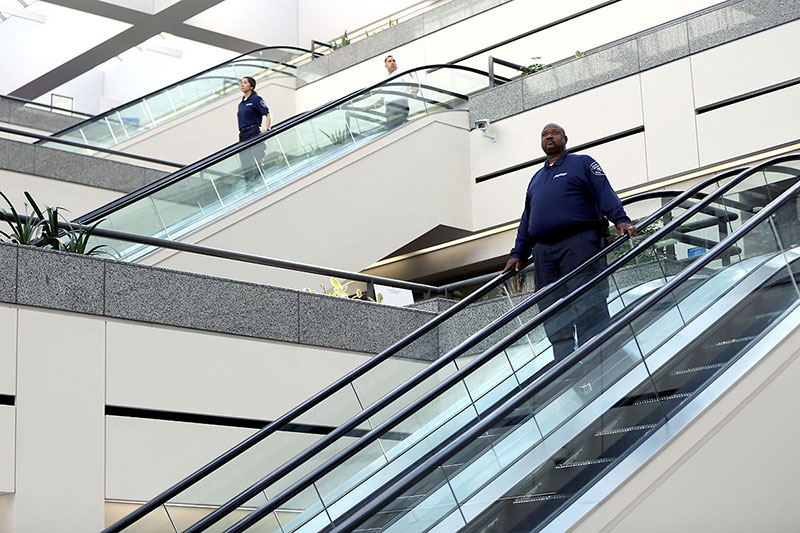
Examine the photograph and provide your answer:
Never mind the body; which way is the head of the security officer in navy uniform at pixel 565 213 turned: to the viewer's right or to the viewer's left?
to the viewer's left

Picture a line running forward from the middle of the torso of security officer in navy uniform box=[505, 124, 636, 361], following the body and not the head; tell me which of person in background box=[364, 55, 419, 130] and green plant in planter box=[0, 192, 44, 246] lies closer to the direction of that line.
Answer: the green plant in planter

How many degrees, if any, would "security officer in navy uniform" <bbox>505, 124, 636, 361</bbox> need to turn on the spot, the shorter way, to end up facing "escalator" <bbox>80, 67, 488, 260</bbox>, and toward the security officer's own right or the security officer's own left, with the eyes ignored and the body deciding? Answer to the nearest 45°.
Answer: approximately 90° to the security officer's own right

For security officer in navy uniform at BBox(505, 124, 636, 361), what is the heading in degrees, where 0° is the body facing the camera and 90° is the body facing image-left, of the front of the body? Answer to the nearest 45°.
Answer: approximately 45°

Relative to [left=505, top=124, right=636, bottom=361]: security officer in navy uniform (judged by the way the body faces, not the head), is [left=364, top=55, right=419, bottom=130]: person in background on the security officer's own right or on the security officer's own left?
on the security officer's own right
